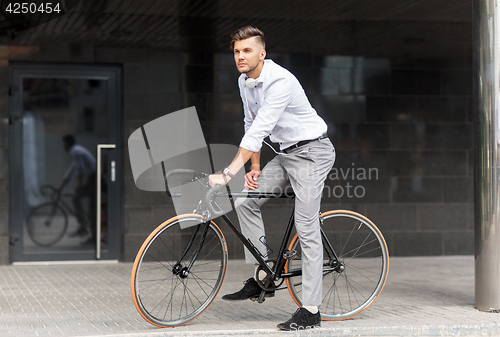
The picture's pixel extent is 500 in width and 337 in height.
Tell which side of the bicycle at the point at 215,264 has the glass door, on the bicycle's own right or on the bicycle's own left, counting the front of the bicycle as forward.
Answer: on the bicycle's own right

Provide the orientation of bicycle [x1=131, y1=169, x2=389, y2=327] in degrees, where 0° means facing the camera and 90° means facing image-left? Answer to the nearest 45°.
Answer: approximately 90°
